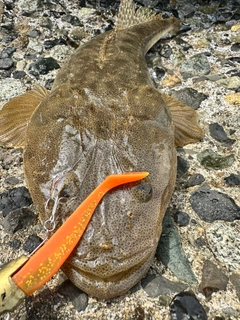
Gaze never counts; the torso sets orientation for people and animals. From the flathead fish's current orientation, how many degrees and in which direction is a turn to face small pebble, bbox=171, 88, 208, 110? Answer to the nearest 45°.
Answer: approximately 135° to its left

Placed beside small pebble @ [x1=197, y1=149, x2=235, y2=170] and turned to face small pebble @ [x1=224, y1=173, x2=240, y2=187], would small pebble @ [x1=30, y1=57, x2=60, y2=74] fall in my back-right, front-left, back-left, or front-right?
back-right

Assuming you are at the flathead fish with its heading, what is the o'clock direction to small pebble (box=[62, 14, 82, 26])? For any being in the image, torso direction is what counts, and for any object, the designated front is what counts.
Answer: The small pebble is roughly at 6 o'clock from the flathead fish.

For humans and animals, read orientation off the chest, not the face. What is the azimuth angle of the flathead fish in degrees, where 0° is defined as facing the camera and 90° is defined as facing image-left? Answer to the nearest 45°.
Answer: approximately 0°

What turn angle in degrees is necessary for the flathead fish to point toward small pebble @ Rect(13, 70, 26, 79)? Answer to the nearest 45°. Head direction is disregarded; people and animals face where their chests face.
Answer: approximately 180°

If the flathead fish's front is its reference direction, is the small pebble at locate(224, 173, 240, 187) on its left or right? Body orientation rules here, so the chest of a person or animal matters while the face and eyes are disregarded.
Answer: on its left

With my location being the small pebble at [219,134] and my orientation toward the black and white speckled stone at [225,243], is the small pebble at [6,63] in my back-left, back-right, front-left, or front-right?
back-right

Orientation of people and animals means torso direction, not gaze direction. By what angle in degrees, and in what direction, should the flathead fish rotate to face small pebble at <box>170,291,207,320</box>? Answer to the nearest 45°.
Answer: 0° — it already faces it

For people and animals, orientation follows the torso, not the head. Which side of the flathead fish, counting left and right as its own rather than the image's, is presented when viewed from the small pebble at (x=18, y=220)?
right

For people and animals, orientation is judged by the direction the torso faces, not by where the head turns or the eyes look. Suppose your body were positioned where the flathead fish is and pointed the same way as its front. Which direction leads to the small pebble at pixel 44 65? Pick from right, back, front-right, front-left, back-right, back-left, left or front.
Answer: back

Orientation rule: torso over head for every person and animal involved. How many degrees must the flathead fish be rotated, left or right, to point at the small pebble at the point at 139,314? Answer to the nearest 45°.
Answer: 0° — it already faces it
